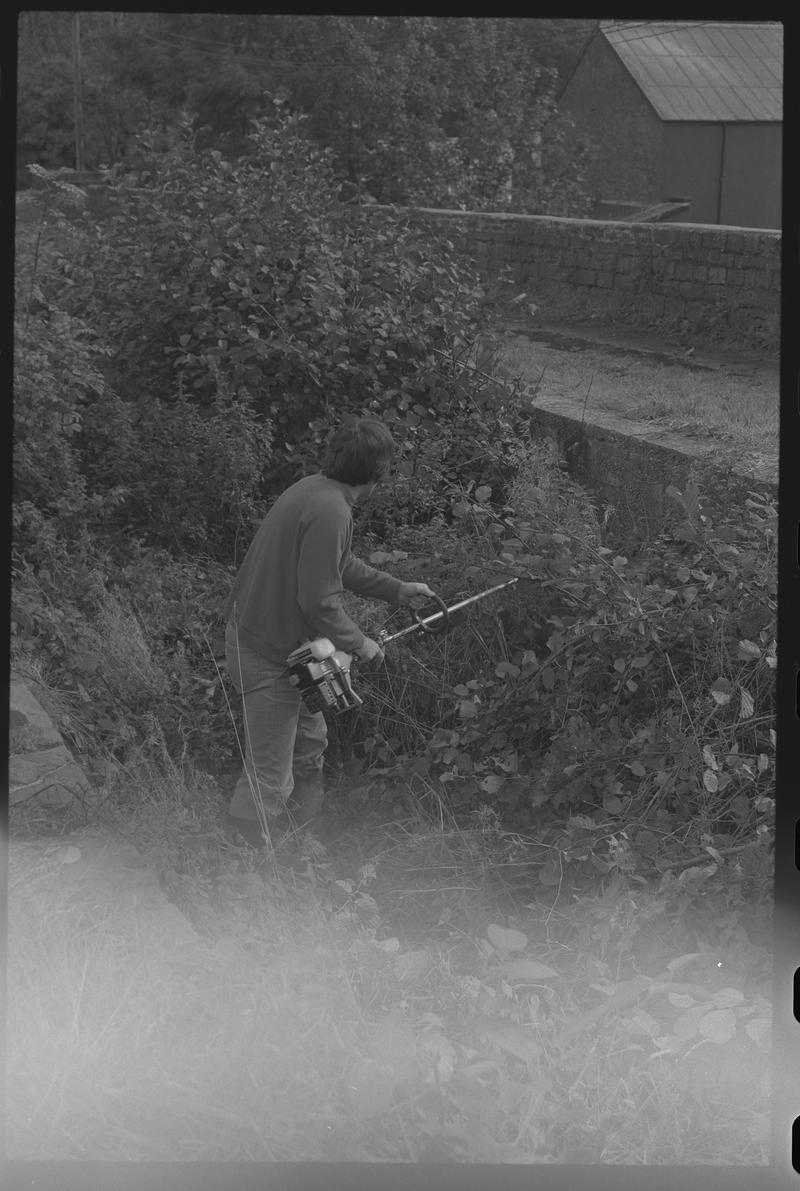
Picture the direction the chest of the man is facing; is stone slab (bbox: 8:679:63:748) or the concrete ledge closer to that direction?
the concrete ledge

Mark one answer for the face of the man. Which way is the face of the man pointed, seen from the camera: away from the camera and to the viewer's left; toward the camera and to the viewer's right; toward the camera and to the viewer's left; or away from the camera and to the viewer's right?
away from the camera and to the viewer's right

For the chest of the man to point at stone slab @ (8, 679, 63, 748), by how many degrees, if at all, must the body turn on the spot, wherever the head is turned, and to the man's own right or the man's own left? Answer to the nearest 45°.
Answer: approximately 180°

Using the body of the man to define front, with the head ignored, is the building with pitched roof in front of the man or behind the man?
in front

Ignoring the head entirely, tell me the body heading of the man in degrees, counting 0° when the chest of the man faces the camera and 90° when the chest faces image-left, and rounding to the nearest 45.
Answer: approximately 225°

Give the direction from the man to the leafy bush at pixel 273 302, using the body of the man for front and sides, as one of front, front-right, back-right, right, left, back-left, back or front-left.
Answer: front-left

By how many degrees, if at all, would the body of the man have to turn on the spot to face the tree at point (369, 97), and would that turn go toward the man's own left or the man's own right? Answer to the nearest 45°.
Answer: approximately 45° to the man's own left

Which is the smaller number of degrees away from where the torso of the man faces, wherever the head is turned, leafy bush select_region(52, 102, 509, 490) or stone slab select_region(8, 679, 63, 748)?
the leafy bush

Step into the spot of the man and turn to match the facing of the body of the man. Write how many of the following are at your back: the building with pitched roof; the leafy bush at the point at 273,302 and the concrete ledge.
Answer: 0
